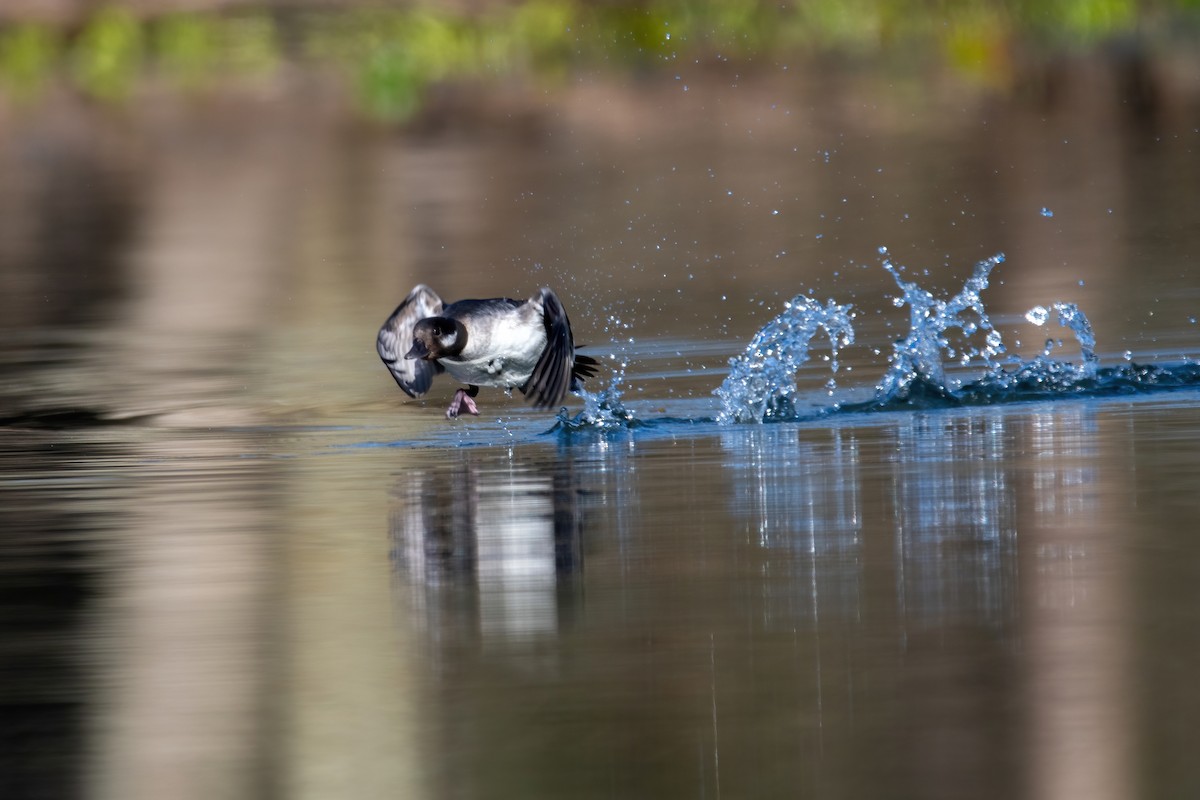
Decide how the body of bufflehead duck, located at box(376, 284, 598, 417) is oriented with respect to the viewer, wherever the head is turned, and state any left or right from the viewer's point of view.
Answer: facing the viewer and to the left of the viewer
